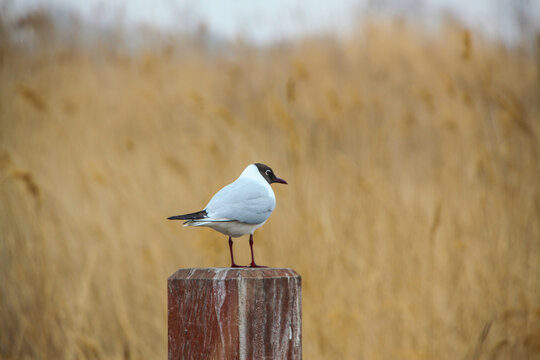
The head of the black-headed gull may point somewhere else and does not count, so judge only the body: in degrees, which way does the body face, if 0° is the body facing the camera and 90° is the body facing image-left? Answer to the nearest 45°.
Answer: approximately 270°
